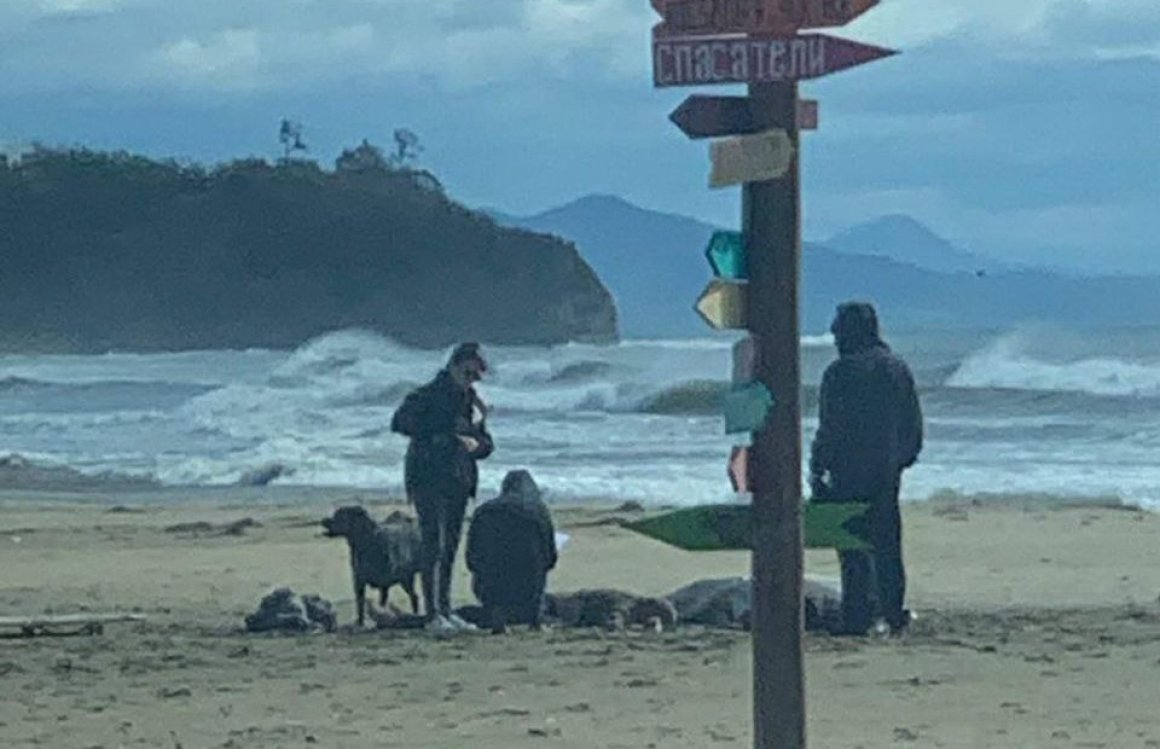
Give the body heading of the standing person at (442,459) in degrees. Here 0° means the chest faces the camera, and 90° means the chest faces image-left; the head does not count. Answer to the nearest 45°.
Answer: approximately 315°

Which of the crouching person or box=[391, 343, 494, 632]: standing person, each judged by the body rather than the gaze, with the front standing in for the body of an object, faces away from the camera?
the crouching person

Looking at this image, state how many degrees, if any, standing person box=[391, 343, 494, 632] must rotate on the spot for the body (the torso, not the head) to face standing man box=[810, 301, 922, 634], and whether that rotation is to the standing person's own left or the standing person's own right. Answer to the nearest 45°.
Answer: approximately 45° to the standing person's own left

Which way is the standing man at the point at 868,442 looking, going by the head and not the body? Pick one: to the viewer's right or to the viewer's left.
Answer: to the viewer's left

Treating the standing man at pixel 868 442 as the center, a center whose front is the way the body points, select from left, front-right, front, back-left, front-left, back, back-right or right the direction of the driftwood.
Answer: front-left

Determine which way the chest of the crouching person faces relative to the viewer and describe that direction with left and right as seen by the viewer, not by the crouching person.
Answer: facing away from the viewer

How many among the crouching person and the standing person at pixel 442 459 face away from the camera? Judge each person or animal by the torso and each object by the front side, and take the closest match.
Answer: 1

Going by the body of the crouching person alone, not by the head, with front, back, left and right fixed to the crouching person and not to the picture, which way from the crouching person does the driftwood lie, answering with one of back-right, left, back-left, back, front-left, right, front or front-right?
left

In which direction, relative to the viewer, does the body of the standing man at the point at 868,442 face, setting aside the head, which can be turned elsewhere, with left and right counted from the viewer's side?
facing away from the viewer and to the left of the viewer
